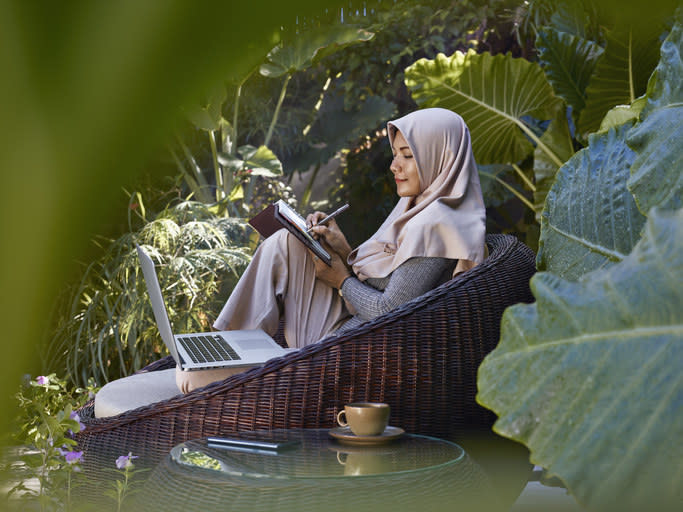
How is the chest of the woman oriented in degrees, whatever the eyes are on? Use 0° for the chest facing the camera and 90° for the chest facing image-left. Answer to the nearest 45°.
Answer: approximately 90°

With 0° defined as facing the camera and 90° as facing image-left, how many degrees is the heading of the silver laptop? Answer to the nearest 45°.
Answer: approximately 270°

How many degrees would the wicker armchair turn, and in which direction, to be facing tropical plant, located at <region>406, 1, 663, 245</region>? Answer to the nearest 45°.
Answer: approximately 135° to its right

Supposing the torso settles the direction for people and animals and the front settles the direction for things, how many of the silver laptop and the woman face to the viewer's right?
1

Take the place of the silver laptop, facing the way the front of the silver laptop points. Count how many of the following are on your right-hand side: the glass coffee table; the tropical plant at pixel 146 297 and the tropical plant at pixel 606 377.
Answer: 2

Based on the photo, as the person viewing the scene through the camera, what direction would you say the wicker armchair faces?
facing to the left of the viewer

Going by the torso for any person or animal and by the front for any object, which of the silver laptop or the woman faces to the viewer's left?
the woman

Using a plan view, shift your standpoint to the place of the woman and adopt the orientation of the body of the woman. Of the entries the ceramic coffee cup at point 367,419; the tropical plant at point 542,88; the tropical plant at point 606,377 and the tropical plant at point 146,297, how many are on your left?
2

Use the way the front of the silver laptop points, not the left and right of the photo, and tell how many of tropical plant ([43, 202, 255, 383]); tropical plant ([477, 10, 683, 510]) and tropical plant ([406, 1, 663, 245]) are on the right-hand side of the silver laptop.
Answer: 1

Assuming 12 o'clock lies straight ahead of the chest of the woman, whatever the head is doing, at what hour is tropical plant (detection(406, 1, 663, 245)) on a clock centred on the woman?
The tropical plant is roughly at 4 o'clock from the woman.

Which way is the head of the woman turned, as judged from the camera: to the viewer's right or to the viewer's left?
to the viewer's left

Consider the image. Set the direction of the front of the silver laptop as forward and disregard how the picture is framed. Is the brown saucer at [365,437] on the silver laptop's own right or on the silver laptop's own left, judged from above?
on the silver laptop's own right

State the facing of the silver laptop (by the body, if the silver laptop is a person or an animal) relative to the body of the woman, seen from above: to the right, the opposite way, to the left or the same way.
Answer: the opposite way

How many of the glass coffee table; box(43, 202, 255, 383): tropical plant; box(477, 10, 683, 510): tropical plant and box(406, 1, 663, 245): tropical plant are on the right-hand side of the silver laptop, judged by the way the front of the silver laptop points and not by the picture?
2

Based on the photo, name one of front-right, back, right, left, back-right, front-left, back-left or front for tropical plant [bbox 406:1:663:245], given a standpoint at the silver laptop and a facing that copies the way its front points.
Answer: front-left
